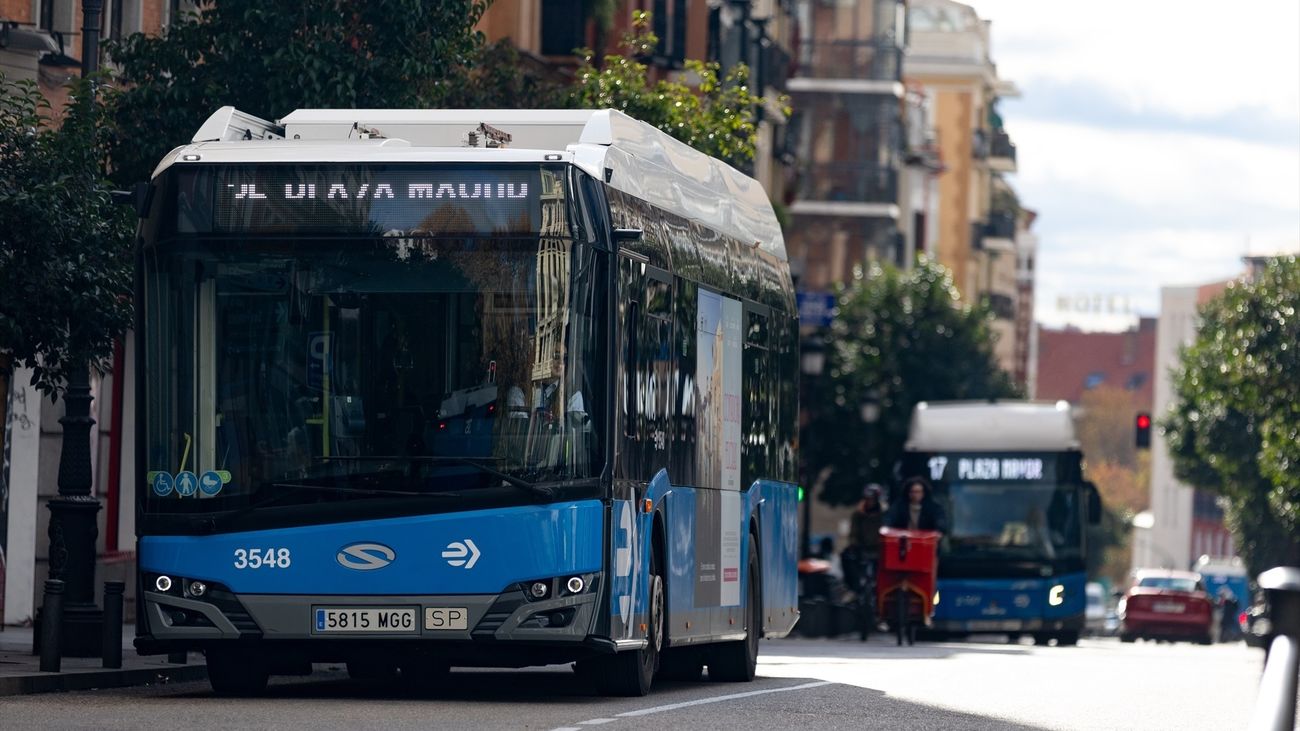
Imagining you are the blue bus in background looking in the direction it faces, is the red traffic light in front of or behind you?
behind

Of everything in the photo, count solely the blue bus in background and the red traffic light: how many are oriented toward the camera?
2

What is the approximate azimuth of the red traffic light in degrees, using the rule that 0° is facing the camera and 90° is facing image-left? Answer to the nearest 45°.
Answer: approximately 0°
